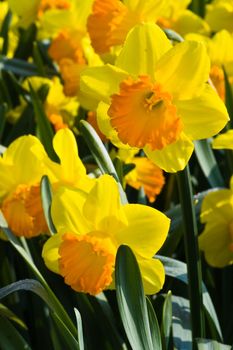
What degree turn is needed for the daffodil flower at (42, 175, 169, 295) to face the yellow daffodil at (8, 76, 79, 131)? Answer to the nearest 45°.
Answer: approximately 135° to its right

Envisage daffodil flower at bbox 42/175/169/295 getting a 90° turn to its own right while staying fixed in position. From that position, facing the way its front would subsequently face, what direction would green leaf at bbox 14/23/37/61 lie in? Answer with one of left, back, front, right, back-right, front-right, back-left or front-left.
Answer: front-right

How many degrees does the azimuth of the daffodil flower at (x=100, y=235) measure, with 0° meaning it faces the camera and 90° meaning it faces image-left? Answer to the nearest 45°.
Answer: approximately 45°

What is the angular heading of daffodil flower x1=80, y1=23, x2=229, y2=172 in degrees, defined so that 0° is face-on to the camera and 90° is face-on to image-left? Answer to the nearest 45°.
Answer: approximately 0°

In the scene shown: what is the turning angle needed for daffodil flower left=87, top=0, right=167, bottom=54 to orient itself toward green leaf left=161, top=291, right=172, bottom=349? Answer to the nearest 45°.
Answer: approximately 45° to its left
